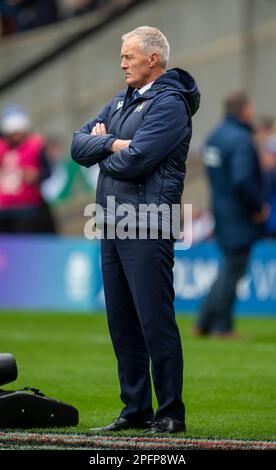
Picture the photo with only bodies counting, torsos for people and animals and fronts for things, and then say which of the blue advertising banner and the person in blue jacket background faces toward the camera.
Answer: the blue advertising banner

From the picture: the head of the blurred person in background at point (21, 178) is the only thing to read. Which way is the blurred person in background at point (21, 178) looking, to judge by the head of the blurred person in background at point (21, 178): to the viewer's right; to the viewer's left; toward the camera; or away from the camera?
toward the camera

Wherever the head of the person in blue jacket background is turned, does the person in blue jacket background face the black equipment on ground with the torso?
no

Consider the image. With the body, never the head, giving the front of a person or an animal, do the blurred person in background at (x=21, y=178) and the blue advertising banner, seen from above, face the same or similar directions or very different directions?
same or similar directions

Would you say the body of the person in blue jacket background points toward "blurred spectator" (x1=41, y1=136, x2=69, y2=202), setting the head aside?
no

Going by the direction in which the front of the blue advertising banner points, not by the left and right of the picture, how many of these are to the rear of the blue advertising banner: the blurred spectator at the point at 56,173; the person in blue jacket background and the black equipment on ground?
1

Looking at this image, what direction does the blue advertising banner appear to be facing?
toward the camera

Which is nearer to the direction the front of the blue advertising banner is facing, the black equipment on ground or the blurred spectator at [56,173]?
the black equipment on ground

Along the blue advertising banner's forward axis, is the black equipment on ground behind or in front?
in front

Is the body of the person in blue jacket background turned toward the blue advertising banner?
no

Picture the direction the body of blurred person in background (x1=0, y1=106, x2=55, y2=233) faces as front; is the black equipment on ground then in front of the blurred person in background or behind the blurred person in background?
in front

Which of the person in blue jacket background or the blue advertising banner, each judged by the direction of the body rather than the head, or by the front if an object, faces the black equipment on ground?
the blue advertising banner

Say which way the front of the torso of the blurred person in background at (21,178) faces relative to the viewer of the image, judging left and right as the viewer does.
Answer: facing the viewer
